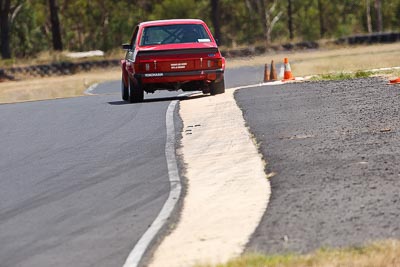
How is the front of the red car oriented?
away from the camera
